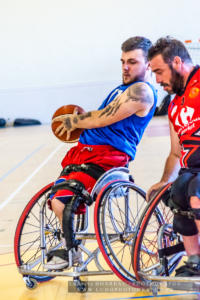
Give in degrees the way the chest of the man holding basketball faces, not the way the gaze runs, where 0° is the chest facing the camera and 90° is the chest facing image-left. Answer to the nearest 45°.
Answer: approximately 45°

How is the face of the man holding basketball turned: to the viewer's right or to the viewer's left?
to the viewer's left

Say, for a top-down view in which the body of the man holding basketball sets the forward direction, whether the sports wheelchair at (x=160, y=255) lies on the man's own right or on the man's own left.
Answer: on the man's own left
